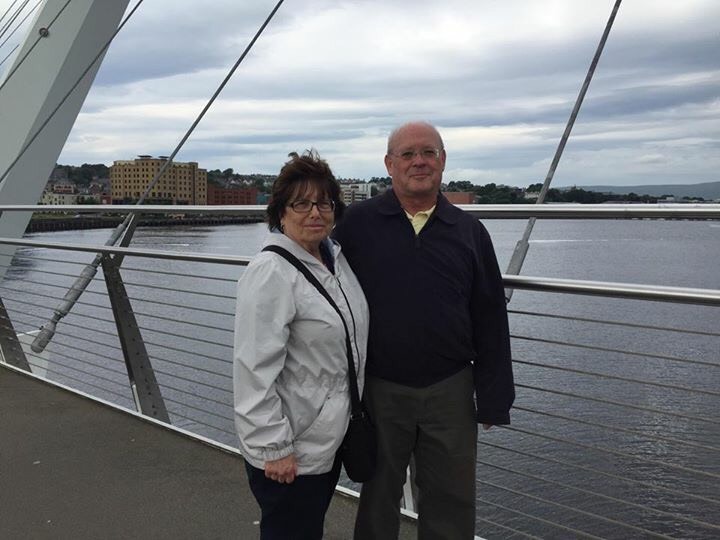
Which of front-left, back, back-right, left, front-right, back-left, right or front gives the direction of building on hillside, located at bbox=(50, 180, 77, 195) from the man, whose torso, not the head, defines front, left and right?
back-right

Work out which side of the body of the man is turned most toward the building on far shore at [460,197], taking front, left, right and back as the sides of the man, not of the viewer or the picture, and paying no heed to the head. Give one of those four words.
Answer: back

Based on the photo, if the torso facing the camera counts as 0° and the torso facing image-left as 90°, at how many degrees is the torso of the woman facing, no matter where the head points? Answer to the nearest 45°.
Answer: approximately 315°

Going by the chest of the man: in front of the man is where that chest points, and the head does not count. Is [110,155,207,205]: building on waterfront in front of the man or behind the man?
behind

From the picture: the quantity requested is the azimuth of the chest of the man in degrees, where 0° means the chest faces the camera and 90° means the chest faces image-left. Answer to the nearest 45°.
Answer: approximately 0°

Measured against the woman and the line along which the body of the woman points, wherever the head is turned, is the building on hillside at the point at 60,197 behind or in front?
behind

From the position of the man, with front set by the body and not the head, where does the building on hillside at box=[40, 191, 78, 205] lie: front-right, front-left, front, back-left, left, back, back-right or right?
back-right
